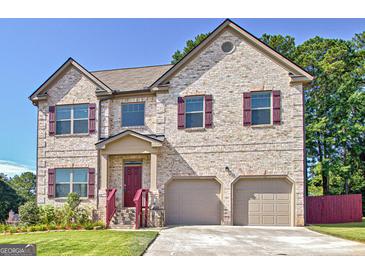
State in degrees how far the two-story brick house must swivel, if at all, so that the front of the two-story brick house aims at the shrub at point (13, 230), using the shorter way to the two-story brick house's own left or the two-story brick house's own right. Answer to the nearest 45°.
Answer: approximately 90° to the two-story brick house's own right

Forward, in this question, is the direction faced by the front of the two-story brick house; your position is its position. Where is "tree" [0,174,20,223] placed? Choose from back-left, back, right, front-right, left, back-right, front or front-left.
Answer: back-right

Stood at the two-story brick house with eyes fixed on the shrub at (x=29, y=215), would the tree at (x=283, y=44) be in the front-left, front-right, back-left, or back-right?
back-right

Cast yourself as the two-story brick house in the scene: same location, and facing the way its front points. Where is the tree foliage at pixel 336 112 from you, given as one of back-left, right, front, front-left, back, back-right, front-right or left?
back-left

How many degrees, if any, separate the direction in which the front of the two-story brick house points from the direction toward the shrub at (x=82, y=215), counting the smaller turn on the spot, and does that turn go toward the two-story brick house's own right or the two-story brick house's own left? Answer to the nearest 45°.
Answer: approximately 90° to the two-story brick house's own right

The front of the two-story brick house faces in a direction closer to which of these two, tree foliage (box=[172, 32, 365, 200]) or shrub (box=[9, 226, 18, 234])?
the shrub

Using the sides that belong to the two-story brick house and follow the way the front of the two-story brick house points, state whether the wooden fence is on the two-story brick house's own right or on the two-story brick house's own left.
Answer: on the two-story brick house's own left

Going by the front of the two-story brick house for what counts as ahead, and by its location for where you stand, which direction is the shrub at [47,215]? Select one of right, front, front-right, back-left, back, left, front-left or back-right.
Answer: right

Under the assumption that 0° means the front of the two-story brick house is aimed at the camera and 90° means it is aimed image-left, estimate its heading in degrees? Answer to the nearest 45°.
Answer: approximately 0°

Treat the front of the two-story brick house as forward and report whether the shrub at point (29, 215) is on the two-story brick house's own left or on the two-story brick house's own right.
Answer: on the two-story brick house's own right

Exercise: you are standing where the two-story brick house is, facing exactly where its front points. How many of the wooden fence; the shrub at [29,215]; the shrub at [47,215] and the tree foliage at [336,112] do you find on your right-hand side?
2
